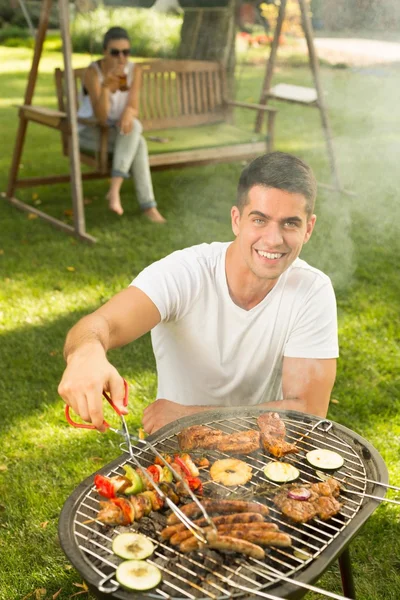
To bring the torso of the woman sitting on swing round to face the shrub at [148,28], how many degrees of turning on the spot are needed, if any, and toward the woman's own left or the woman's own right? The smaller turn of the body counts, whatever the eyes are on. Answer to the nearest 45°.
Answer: approximately 135° to the woman's own left

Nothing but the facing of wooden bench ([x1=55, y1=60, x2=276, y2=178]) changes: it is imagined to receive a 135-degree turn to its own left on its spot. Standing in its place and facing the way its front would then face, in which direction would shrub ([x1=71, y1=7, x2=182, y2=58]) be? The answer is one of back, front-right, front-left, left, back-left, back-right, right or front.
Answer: front

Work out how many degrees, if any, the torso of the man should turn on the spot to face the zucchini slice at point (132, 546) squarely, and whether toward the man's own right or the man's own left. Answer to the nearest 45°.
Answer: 0° — they already face it

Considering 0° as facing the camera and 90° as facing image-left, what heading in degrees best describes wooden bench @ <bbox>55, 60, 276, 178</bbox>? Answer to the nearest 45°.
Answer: approximately 315°

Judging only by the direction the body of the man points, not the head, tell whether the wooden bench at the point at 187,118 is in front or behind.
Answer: behind

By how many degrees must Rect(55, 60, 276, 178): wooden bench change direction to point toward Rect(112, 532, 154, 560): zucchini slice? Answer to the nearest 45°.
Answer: approximately 45° to its right

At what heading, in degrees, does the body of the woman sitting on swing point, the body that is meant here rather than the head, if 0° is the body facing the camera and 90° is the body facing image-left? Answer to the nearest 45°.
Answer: approximately 315°
